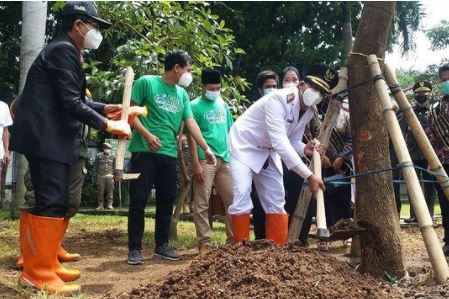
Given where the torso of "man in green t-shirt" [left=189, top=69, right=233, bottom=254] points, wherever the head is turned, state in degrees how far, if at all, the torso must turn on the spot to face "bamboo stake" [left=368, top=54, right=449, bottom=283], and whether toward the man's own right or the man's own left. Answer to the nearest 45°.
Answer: approximately 45° to the man's own left

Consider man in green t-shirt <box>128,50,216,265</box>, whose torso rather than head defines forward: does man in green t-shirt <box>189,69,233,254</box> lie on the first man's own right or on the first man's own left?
on the first man's own left

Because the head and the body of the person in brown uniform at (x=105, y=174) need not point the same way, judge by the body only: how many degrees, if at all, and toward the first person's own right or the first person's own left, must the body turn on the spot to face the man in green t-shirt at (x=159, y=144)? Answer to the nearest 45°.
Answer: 0° — they already face them

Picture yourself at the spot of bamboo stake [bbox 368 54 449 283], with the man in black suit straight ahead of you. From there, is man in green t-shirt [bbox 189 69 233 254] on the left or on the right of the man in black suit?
right

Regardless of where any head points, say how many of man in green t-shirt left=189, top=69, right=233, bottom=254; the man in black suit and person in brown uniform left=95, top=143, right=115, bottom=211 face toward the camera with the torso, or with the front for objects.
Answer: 2

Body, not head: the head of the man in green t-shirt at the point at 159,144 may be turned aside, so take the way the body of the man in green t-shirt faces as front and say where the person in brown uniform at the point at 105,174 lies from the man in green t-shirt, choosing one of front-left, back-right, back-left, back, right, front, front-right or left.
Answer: back-left

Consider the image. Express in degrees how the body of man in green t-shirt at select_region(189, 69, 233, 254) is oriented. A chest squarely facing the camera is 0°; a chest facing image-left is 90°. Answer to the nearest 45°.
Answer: approximately 0°

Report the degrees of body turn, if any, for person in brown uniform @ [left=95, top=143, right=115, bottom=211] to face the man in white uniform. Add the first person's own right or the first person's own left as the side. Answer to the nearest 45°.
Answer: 0° — they already face them

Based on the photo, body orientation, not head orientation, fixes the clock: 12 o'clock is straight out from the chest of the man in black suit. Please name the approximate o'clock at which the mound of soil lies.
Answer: The mound of soil is roughly at 1 o'clock from the man in black suit.

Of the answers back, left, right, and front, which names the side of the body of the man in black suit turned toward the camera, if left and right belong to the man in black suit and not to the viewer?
right
